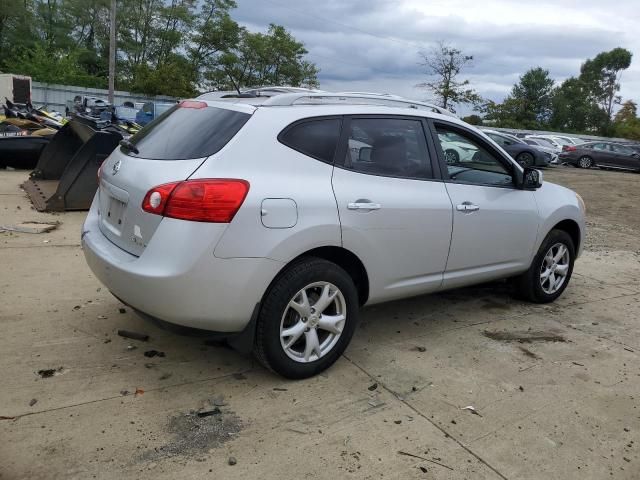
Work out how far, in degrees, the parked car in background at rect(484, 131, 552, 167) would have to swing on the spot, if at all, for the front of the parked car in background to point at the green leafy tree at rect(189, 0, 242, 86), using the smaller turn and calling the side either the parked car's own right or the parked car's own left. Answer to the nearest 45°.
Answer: approximately 135° to the parked car's own left

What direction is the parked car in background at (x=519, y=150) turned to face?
to the viewer's right

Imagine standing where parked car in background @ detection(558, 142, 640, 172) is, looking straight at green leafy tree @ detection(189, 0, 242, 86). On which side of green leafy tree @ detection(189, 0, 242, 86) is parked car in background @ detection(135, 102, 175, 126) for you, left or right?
left

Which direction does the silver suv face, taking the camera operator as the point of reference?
facing away from the viewer and to the right of the viewer

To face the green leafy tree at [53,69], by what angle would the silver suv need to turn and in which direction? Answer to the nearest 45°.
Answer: approximately 90° to its left

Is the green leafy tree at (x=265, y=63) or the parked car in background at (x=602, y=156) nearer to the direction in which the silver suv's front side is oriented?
the parked car in background

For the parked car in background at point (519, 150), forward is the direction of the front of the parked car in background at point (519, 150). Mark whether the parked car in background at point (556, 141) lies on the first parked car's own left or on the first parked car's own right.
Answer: on the first parked car's own left
